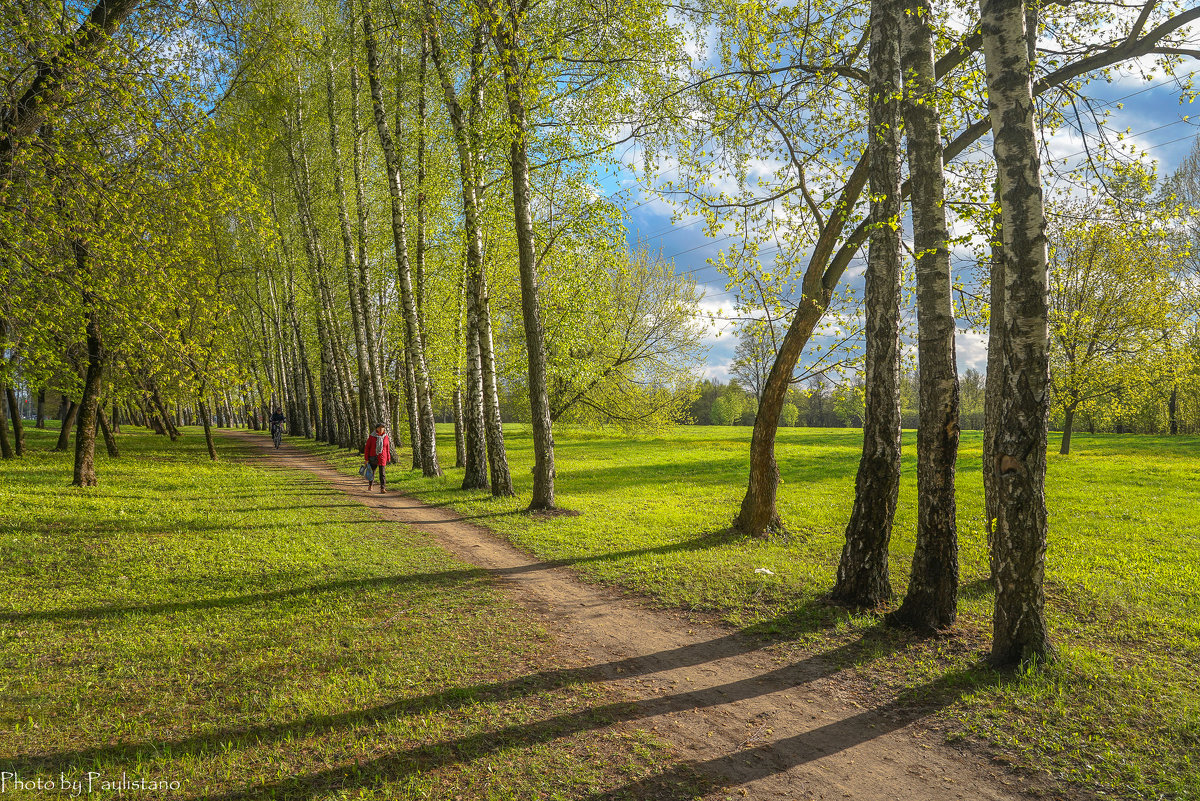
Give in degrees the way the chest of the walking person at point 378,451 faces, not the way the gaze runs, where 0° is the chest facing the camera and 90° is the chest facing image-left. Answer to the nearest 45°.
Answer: approximately 0°

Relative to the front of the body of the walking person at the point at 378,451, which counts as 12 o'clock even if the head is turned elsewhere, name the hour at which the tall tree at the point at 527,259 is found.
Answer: The tall tree is roughly at 11 o'clock from the walking person.
